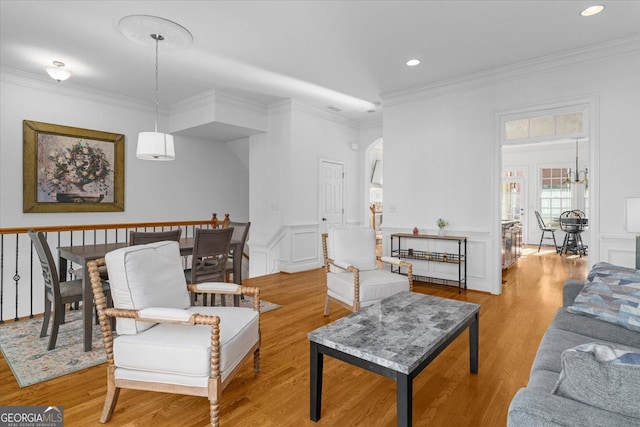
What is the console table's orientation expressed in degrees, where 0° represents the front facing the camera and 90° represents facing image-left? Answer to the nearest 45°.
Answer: approximately 45°

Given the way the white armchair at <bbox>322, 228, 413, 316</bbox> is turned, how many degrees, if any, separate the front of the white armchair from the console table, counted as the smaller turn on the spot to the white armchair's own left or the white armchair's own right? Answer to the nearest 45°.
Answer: approximately 90° to the white armchair's own left

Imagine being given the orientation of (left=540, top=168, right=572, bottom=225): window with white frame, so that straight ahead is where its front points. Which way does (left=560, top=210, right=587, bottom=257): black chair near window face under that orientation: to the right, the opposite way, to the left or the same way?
the opposite way

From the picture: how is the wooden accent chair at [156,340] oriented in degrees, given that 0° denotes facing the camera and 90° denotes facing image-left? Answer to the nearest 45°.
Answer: approximately 315°

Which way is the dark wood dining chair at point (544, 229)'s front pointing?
to the viewer's right

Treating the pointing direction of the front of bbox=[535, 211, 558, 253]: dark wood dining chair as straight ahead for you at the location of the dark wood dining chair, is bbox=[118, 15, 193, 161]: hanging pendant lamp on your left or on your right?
on your right

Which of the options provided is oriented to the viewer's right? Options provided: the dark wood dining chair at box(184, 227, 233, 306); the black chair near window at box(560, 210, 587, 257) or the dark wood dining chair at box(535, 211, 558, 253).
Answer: the dark wood dining chair at box(535, 211, 558, 253)

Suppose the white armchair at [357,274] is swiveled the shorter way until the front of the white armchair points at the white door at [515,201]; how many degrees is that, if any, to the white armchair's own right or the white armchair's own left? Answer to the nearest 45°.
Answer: approximately 90° to the white armchair's own left

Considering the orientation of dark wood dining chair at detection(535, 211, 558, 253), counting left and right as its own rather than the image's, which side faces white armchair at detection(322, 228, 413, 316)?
right

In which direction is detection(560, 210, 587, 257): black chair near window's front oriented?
away from the camera

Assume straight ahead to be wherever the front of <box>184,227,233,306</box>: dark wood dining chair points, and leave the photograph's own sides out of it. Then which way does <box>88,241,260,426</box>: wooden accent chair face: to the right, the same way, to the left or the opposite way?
the opposite way
